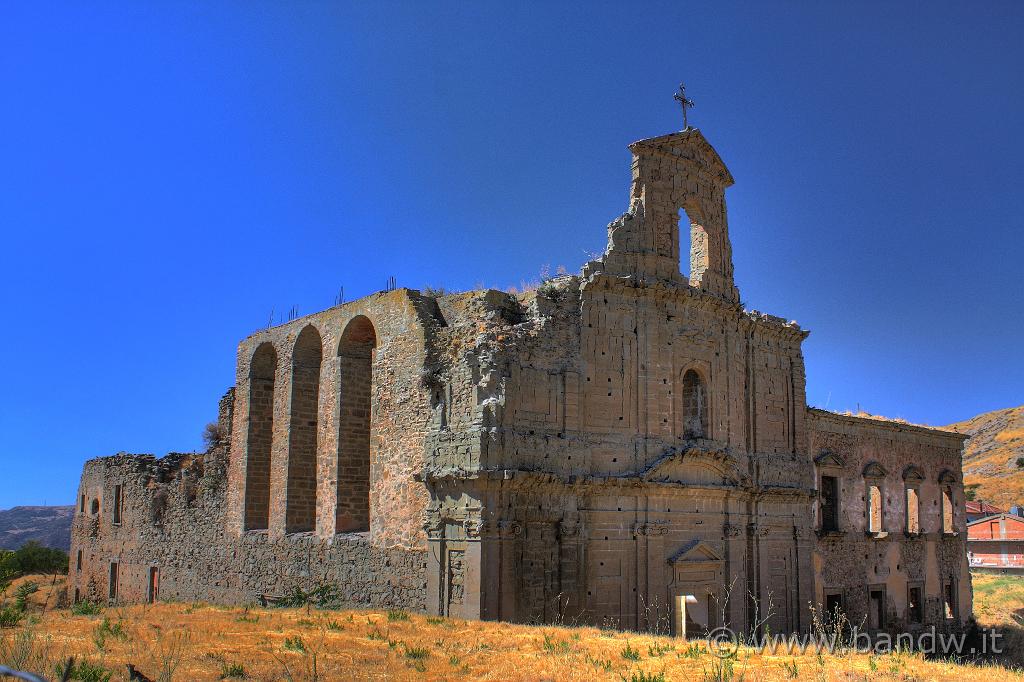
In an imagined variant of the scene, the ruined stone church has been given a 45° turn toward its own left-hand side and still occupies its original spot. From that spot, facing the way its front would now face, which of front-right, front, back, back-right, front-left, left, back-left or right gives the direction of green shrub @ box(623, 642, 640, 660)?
right

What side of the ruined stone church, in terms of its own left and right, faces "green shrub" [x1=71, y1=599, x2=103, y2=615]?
right

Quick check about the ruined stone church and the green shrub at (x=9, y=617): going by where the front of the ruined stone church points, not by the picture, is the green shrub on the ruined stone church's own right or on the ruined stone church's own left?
on the ruined stone church's own right

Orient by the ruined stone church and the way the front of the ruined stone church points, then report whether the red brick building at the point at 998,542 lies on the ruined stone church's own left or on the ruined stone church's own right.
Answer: on the ruined stone church's own left

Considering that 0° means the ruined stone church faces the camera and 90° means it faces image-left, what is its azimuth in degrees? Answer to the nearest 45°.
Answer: approximately 315°

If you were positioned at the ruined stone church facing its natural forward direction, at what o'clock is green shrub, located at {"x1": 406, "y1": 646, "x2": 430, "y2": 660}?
The green shrub is roughly at 2 o'clock from the ruined stone church.

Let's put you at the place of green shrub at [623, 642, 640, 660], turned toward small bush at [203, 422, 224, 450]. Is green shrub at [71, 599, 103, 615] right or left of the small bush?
left

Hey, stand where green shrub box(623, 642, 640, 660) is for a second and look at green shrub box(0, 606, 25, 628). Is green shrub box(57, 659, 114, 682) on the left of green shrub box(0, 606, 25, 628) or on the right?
left
